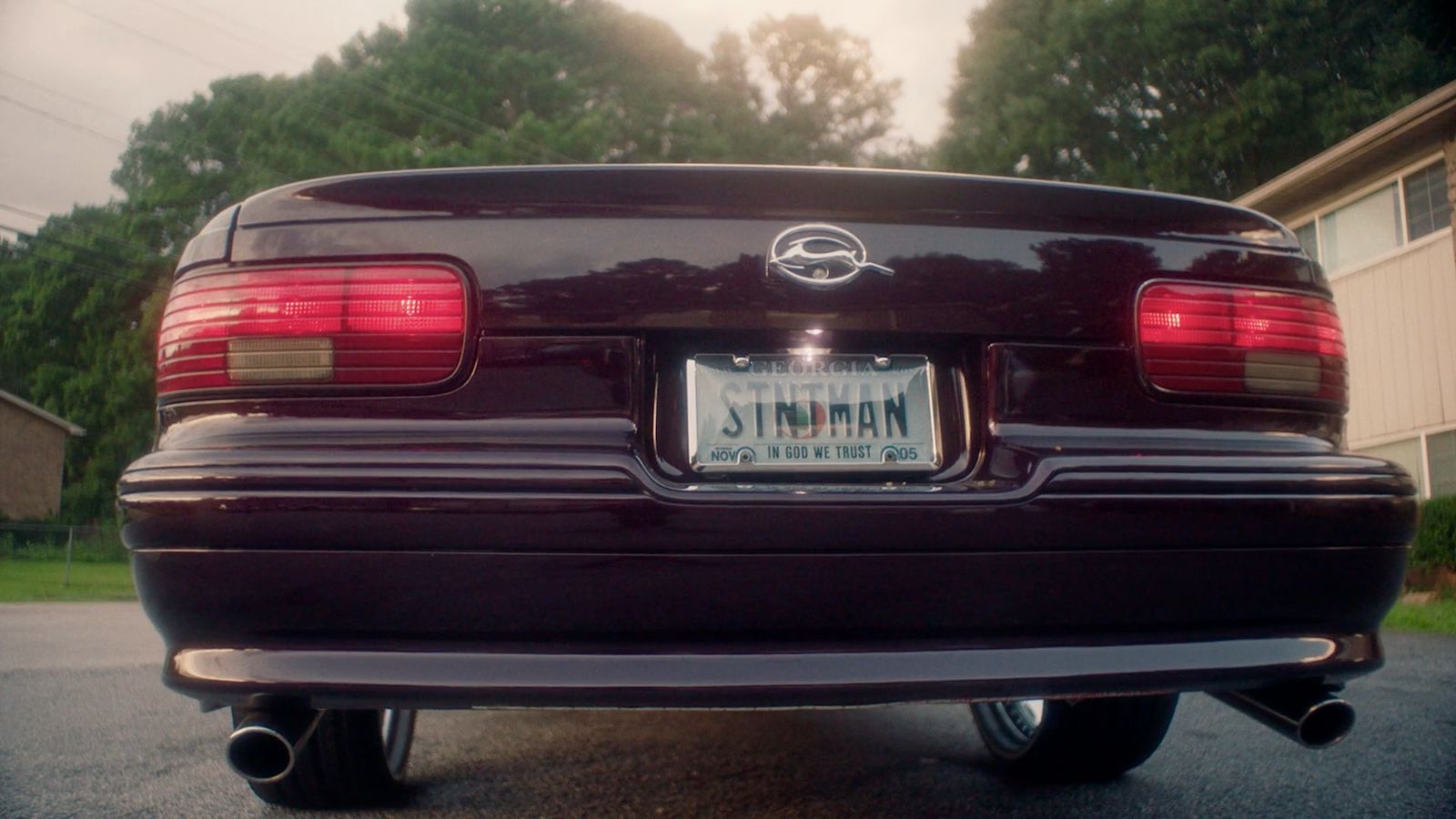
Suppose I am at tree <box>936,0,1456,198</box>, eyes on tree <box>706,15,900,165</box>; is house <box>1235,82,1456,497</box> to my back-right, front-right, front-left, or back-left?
back-left

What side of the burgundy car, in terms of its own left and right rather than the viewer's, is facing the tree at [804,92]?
front

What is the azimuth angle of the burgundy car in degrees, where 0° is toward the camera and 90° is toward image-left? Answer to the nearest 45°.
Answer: approximately 180°

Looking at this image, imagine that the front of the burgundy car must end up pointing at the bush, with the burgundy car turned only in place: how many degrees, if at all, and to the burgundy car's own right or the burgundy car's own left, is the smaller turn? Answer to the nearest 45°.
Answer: approximately 45° to the burgundy car's own right

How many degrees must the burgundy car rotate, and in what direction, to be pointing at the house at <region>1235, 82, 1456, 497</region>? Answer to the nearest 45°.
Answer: approximately 45° to its right

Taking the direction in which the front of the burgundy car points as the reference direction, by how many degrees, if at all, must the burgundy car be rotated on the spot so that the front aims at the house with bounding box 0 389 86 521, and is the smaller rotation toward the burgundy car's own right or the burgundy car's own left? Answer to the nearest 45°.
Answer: approximately 45° to the burgundy car's own left
